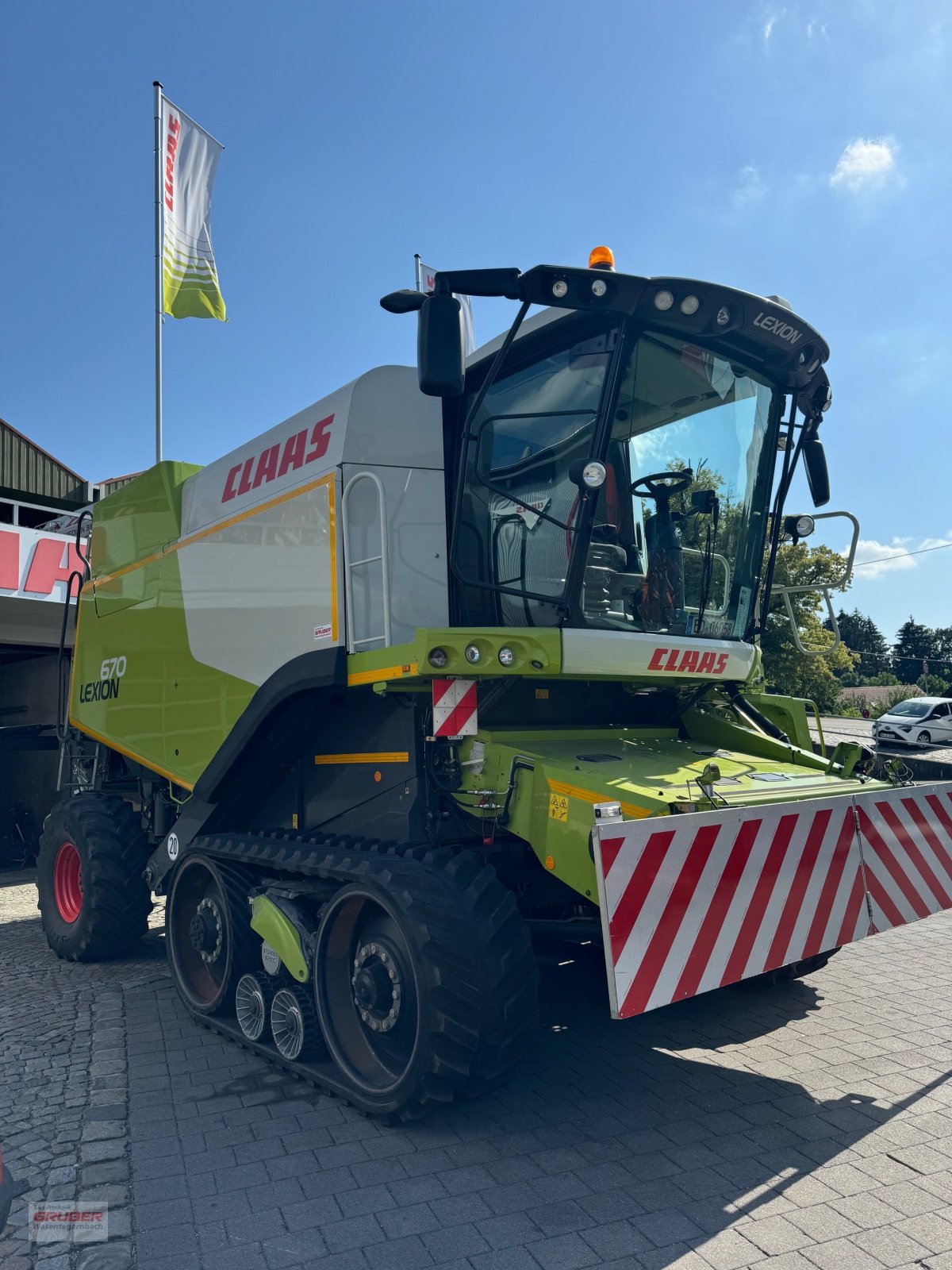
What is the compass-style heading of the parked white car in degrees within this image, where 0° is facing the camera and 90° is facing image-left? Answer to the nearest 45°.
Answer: approximately 45°

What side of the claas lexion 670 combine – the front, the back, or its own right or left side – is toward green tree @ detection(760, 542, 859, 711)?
left

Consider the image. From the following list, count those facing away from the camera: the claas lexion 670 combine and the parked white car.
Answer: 0

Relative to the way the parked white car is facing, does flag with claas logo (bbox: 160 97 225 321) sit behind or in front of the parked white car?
in front

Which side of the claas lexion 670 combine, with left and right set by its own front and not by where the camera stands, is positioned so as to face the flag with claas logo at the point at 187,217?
back

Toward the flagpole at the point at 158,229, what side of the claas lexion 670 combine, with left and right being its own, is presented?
back

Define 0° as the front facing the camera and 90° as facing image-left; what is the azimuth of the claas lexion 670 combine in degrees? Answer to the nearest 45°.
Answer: approximately 315°

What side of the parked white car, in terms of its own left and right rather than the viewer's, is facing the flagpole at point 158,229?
front

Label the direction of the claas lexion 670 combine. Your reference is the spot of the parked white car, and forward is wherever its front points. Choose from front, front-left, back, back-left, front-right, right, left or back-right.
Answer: front-left
